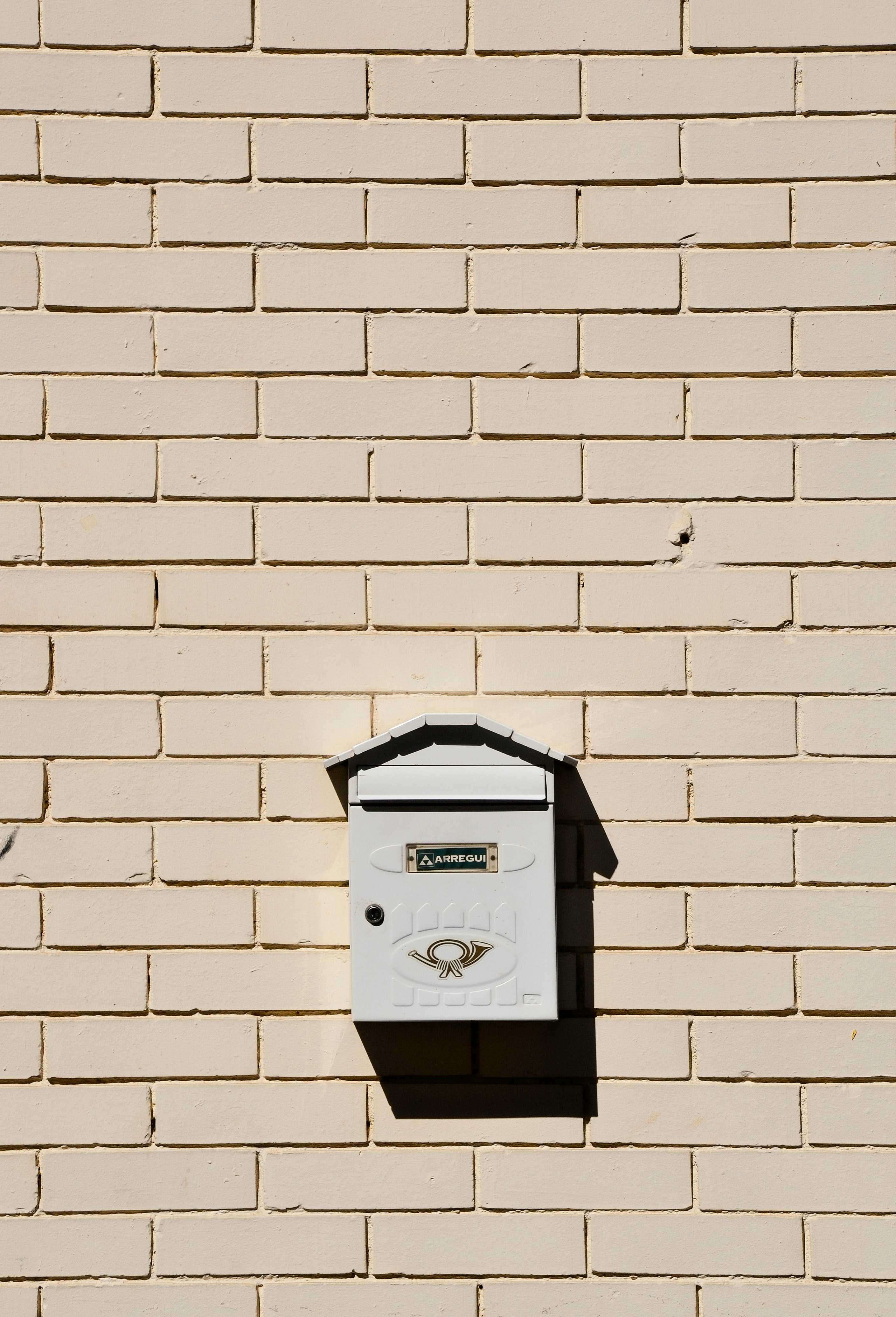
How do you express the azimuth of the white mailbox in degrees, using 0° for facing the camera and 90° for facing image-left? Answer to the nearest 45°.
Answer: approximately 0°
